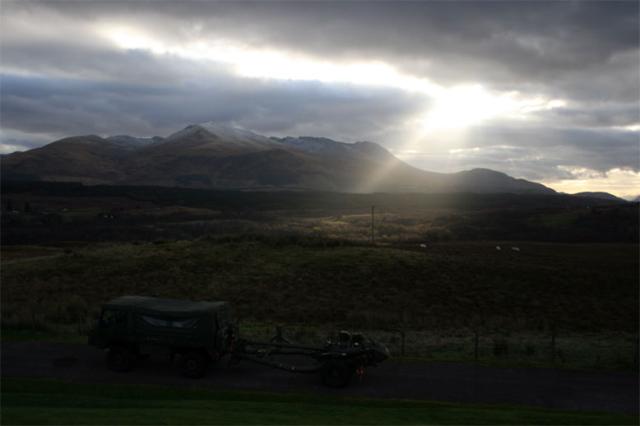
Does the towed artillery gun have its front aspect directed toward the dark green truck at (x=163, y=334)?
yes

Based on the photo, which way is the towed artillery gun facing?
to the viewer's left
